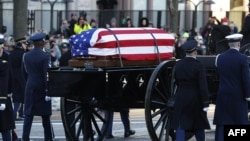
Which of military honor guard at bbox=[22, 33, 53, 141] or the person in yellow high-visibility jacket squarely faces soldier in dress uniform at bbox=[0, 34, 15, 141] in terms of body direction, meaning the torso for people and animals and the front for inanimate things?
the person in yellow high-visibility jacket

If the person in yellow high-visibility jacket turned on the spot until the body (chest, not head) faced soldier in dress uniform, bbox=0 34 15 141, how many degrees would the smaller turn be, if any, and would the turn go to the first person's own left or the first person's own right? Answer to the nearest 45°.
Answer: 0° — they already face them

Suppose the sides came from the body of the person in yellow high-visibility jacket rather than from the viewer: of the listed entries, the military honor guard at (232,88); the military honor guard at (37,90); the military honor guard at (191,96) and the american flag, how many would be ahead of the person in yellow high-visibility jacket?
4

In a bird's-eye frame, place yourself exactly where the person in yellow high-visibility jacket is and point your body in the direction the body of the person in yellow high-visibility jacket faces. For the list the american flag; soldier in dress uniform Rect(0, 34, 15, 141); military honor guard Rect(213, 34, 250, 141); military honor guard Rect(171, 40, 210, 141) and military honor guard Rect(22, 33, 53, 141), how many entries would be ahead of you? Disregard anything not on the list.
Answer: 5

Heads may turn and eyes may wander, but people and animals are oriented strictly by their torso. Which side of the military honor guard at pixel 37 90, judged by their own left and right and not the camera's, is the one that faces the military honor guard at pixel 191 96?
right

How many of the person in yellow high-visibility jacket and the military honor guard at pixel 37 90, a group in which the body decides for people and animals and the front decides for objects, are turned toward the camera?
1

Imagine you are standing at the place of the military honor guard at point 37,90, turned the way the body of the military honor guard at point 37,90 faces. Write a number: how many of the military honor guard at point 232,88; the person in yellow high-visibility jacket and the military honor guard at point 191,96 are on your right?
2

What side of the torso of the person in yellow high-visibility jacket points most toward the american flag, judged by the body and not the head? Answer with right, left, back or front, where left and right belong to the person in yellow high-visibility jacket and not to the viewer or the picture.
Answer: front

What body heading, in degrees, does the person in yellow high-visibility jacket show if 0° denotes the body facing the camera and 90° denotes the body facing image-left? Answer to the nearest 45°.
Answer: approximately 0°

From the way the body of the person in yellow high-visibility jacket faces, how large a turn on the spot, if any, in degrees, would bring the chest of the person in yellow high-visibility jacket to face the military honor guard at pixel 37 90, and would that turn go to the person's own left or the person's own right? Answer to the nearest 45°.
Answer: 0° — they already face them

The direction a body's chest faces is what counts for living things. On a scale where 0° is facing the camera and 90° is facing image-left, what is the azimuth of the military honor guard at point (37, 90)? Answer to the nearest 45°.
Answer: approximately 225°

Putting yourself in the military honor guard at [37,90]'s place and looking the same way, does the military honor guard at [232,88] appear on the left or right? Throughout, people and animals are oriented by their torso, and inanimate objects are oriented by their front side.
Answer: on their right
